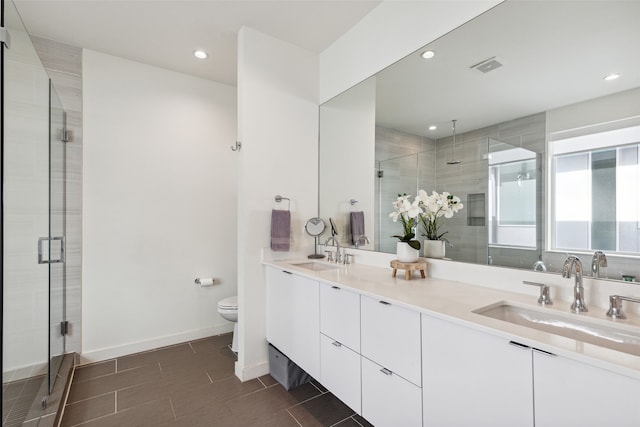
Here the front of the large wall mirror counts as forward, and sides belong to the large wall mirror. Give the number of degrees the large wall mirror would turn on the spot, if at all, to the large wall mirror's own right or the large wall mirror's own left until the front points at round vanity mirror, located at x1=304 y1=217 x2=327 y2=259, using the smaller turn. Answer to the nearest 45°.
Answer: approximately 45° to the large wall mirror's own right

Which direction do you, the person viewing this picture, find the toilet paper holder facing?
facing the viewer

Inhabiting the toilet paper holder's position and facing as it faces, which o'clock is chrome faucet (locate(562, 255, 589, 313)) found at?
The chrome faucet is roughly at 11 o'clock from the toilet paper holder.

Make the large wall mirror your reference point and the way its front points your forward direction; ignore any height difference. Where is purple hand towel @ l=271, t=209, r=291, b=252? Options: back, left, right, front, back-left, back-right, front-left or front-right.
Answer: front-right

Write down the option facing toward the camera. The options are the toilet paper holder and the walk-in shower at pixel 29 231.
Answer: the toilet paper holder

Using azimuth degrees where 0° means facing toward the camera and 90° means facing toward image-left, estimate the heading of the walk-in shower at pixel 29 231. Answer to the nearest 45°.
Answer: approximately 270°

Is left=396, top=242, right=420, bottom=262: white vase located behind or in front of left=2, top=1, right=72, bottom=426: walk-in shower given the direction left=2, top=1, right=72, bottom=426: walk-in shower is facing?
in front

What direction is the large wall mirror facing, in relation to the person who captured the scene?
facing the viewer and to the left of the viewer

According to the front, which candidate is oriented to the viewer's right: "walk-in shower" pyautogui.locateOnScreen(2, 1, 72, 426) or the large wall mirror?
the walk-in shower

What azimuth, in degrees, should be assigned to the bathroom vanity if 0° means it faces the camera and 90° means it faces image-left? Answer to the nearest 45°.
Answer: approximately 45°

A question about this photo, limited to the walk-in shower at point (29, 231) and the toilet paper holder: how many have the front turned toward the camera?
1

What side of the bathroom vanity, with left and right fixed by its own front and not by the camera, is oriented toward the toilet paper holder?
right

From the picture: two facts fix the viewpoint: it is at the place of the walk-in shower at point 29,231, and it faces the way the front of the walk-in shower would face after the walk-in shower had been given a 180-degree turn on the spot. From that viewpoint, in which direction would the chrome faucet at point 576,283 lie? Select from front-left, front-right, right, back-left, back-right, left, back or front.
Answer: back-left

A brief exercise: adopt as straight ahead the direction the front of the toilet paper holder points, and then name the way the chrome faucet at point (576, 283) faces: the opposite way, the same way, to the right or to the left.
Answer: to the right
